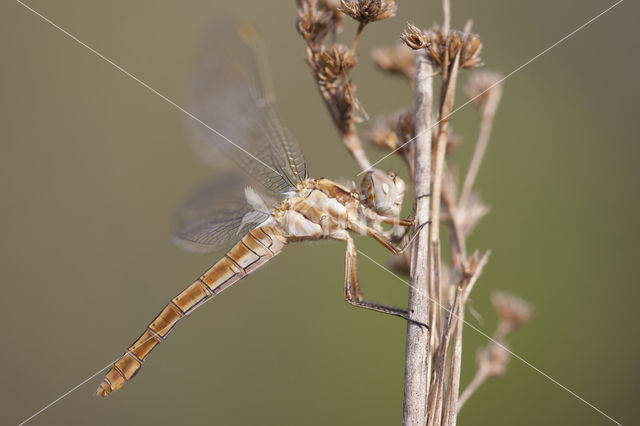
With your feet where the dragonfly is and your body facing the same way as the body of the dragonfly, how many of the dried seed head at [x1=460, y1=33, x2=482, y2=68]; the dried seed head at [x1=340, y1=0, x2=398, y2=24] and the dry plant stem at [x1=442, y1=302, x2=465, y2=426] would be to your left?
0

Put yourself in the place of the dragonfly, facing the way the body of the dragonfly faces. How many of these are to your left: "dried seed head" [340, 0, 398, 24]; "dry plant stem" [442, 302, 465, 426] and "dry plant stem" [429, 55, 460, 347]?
0

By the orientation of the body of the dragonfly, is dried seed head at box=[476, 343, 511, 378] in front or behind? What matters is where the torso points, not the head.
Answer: in front

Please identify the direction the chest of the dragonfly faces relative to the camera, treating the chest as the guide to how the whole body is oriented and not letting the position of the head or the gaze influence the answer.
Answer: to the viewer's right

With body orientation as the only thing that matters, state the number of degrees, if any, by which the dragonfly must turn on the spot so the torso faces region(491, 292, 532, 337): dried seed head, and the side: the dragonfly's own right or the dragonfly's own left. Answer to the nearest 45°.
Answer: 0° — it already faces it
